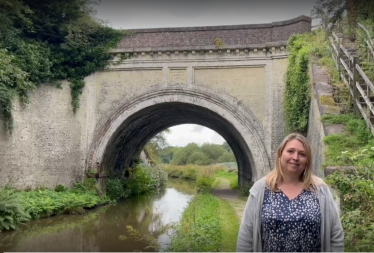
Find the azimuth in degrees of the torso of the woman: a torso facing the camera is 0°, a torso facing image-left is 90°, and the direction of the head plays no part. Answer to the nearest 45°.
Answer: approximately 0°

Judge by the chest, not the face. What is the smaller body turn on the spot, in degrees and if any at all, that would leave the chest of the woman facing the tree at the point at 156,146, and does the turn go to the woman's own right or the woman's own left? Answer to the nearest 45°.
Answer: approximately 180°

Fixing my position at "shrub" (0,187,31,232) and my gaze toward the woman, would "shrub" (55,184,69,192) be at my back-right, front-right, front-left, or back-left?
back-left

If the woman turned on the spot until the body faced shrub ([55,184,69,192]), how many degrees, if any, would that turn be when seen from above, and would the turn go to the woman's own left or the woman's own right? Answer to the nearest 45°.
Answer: approximately 135° to the woman's own right

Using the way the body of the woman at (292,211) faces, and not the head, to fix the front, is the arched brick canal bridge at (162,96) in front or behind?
behind

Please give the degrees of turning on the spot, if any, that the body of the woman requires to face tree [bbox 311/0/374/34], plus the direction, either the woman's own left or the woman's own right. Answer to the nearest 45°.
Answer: approximately 180°

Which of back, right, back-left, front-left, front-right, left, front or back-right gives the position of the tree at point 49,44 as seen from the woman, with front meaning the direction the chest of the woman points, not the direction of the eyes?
back-right

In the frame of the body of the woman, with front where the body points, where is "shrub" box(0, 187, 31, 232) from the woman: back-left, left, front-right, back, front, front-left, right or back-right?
back-right
